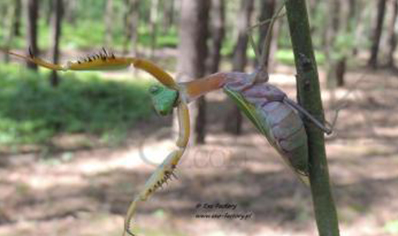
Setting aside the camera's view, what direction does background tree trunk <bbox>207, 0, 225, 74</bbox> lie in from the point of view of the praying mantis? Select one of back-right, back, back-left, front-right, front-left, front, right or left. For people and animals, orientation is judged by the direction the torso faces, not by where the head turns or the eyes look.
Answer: right

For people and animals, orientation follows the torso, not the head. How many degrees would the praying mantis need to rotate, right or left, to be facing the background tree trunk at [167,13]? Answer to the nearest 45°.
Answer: approximately 90° to its right

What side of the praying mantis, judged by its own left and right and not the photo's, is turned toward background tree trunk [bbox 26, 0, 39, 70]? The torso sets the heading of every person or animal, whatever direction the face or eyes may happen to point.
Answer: right

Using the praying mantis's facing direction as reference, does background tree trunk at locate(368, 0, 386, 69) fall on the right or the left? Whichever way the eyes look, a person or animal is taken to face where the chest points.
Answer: on its right

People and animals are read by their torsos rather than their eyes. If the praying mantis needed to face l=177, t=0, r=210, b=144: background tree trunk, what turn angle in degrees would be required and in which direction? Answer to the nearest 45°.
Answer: approximately 90° to its right

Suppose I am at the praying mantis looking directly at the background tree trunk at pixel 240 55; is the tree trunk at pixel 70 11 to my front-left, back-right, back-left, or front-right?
front-left

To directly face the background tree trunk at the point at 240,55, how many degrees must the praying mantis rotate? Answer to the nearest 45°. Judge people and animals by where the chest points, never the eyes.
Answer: approximately 90° to its right

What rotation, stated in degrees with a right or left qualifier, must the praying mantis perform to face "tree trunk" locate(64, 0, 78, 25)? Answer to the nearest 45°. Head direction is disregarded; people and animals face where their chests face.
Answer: approximately 90° to its right

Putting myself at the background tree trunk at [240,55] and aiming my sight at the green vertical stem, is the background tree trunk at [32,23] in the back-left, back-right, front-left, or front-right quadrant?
back-right

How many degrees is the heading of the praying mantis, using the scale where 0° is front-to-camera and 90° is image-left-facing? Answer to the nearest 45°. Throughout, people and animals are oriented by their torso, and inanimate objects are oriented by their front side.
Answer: approximately 90°
